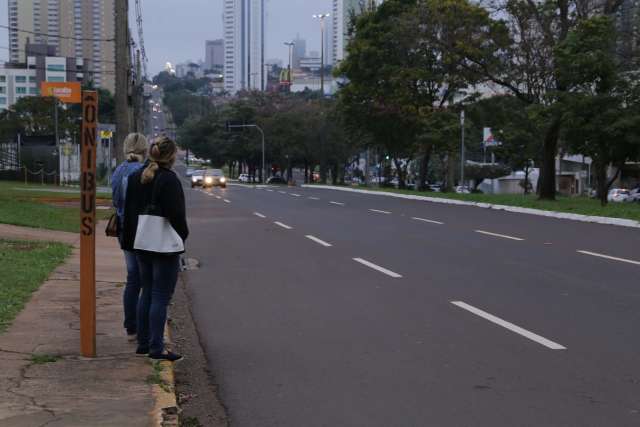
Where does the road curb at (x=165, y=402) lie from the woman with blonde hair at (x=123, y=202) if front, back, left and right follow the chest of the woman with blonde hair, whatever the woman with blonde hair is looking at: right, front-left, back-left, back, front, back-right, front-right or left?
back

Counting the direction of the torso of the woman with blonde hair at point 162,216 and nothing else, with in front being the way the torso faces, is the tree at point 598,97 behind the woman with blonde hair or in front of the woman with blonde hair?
in front

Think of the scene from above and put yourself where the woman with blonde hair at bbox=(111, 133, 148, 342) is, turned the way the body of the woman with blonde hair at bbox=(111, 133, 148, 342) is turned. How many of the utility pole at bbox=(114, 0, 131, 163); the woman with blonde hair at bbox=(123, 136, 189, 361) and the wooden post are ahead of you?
1

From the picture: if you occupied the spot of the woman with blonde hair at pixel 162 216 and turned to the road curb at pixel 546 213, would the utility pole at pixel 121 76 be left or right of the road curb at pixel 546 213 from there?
left

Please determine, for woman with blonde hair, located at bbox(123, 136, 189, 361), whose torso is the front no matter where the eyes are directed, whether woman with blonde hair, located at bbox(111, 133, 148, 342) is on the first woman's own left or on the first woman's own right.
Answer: on the first woman's own left

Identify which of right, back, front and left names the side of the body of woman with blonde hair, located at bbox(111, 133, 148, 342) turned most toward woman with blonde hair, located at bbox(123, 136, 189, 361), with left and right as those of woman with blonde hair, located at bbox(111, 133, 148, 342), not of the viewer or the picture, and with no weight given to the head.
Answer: back

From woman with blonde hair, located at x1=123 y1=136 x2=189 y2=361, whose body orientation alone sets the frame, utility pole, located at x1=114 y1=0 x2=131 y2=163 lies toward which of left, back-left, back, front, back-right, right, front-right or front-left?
front-left

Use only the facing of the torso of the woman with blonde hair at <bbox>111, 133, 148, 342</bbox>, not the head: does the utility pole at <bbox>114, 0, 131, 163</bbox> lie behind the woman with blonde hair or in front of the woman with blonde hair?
in front

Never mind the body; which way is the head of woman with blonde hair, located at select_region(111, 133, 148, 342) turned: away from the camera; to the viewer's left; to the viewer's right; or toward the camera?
away from the camera

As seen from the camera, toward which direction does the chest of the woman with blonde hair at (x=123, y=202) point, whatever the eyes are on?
away from the camera

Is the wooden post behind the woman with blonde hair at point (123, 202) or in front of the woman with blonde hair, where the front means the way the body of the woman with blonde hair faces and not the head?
behind

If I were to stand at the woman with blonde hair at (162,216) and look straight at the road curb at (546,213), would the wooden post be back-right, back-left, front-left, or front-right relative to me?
back-left

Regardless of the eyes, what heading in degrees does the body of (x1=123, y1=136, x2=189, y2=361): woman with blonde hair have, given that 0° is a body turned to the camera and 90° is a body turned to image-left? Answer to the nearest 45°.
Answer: approximately 225°

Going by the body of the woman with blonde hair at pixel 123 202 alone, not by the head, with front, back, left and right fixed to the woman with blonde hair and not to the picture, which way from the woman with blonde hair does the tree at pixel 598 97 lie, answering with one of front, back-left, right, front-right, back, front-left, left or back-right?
front-right

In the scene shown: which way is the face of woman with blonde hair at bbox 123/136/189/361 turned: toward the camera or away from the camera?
away from the camera
